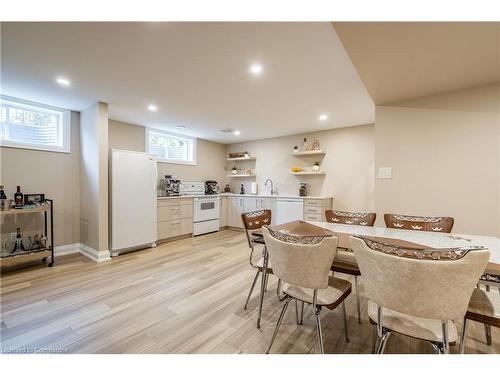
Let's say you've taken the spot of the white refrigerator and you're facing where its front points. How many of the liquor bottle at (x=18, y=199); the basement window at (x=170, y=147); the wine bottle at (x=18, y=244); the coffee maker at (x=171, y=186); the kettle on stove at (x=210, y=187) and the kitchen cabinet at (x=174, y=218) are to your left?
4

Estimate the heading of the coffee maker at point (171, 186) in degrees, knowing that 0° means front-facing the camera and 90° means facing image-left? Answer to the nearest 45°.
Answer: approximately 315°

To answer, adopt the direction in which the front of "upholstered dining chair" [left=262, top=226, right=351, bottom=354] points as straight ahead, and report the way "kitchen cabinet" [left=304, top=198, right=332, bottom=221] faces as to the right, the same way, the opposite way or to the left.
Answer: the opposite way

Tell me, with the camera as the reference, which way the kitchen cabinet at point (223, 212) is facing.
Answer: facing the viewer and to the right of the viewer

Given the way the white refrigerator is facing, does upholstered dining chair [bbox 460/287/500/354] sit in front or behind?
in front

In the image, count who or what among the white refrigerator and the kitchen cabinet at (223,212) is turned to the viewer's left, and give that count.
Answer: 0

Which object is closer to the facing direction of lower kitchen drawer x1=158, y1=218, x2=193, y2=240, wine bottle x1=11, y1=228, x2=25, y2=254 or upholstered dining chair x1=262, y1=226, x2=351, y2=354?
the upholstered dining chair

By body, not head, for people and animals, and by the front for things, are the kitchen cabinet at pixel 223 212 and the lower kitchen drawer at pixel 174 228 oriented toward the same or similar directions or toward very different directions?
same or similar directions

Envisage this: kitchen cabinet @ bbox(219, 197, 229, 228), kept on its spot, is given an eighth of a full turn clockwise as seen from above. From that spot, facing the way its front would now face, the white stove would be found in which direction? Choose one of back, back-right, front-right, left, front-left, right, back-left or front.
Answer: front-right

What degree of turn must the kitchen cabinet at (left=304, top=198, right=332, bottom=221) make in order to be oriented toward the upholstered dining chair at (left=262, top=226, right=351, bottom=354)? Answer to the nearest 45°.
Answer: approximately 45° to its left

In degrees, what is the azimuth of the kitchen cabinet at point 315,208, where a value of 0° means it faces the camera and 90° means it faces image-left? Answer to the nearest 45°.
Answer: approximately 45°

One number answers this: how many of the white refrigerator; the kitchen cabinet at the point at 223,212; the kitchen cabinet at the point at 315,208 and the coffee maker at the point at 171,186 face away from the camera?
0

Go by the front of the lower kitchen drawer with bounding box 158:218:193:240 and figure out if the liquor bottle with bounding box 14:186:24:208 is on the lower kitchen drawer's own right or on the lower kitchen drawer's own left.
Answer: on the lower kitchen drawer's own right

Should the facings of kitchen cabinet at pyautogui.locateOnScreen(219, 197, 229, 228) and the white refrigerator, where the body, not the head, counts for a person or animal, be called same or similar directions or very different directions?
same or similar directions

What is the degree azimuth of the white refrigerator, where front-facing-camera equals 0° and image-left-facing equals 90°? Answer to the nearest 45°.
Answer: approximately 315°

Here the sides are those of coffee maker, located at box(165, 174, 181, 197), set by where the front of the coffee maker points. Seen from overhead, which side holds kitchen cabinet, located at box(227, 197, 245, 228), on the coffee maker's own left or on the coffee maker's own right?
on the coffee maker's own left

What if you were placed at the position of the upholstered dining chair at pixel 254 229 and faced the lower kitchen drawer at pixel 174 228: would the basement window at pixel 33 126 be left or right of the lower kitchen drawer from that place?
left

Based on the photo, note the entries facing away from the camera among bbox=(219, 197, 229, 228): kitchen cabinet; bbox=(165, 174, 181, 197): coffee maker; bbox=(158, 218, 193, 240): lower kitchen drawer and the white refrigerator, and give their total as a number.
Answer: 0

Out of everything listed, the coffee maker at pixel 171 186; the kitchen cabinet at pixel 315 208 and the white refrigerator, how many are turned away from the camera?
0
